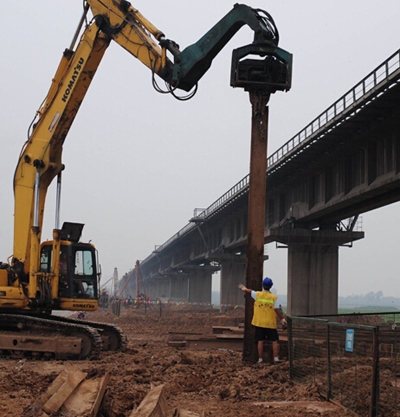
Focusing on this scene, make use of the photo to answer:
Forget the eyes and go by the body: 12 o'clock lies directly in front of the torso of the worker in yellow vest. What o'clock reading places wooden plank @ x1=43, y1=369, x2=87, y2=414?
The wooden plank is roughly at 7 o'clock from the worker in yellow vest.

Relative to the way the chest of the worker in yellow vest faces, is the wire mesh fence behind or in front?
behind

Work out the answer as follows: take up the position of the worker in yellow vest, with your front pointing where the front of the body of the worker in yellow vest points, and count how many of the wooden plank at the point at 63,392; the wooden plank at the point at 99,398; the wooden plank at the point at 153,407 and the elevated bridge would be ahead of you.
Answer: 1

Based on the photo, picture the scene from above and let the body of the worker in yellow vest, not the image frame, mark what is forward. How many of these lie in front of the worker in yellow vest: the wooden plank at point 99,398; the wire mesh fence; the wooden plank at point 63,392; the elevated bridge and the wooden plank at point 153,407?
1

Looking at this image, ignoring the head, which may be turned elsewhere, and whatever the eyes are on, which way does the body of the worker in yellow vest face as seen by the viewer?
away from the camera

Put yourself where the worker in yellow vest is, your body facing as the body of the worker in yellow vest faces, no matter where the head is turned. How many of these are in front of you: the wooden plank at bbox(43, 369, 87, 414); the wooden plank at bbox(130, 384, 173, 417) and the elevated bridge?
1

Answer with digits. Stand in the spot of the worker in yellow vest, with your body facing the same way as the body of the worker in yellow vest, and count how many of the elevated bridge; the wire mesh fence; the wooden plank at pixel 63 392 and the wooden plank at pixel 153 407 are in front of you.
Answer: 1

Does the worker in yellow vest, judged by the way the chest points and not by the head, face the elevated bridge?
yes

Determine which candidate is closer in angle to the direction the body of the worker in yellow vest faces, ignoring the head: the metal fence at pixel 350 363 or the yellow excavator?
the yellow excavator

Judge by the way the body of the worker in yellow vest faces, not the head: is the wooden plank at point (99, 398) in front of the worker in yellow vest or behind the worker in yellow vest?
behind

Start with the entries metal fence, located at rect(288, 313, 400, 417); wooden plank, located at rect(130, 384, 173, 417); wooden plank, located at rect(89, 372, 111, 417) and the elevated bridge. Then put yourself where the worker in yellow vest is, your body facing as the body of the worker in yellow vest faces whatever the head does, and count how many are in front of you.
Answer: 1

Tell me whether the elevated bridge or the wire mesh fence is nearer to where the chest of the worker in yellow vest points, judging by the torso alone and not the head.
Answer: the elevated bridge

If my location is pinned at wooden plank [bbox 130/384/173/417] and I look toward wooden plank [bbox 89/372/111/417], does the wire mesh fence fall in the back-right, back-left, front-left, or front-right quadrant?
back-right

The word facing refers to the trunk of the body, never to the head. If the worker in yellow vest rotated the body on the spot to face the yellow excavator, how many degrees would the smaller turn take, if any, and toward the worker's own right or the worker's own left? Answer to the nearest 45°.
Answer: approximately 45° to the worker's own left

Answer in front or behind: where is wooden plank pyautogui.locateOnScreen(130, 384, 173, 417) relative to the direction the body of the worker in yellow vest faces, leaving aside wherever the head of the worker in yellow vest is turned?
behind

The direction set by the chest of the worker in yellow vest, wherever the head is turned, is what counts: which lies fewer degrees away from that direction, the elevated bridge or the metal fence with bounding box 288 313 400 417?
the elevated bridge
